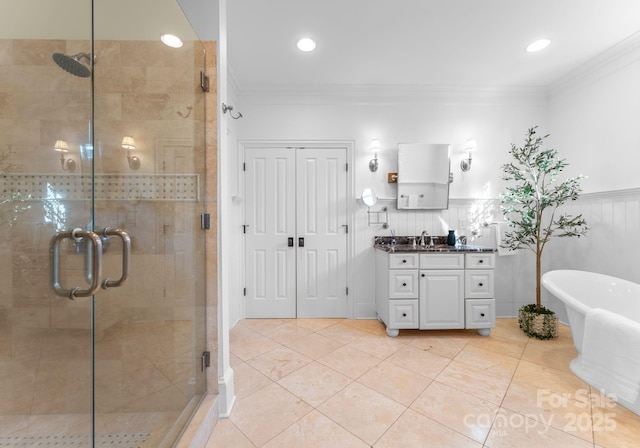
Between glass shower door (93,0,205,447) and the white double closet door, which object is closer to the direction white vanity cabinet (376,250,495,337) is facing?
the glass shower door

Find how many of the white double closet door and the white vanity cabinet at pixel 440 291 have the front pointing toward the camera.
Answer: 2

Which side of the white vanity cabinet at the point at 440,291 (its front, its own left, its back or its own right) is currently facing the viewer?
front

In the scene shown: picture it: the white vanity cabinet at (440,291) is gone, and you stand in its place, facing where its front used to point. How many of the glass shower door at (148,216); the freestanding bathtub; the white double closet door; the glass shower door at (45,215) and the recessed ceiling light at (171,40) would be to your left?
1

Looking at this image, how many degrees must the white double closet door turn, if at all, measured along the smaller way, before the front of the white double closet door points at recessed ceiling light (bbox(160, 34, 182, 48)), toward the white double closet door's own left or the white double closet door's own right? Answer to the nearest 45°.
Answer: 0° — it already faces it

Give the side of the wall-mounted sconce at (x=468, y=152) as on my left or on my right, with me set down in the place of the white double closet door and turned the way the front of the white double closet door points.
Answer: on my left

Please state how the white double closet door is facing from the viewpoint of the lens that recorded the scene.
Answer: facing the viewer

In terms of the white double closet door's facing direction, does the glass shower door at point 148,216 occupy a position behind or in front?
in front

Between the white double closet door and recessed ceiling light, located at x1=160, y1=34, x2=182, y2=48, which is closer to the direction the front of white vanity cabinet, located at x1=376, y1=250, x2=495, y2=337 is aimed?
the recessed ceiling light

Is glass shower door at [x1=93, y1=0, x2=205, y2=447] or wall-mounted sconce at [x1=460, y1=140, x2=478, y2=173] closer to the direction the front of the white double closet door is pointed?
the glass shower door

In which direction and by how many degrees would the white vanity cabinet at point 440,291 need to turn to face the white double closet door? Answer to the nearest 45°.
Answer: approximately 90° to its right
